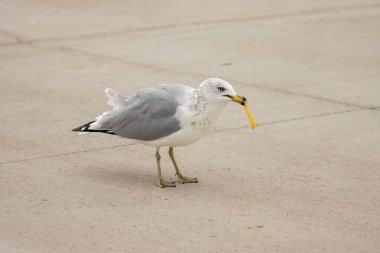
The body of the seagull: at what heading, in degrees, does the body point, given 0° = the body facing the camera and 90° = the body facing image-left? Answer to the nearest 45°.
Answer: approximately 270°
